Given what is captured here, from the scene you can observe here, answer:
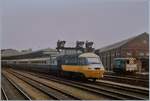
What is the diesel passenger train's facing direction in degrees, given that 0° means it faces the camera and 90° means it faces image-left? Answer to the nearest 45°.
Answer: approximately 315°

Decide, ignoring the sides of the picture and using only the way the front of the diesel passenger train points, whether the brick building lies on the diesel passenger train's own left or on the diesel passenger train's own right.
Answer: on the diesel passenger train's own left

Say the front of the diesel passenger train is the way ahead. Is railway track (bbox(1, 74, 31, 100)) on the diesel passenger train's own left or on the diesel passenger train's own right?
on the diesel passenger train's own right
